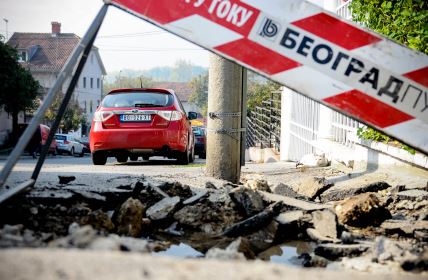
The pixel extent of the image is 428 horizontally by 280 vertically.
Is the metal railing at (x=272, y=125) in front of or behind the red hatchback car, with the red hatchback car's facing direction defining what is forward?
in front

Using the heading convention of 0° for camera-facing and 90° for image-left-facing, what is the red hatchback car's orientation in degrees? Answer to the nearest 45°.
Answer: approximately 180°

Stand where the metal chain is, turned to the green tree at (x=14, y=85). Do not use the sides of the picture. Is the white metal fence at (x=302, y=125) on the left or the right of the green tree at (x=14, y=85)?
right

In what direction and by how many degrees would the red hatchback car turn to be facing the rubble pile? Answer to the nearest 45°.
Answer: approximately 180°

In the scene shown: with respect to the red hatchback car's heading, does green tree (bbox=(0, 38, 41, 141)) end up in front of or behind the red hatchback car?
in front

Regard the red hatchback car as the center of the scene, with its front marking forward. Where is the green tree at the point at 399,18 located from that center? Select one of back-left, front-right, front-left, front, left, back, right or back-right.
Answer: back-right

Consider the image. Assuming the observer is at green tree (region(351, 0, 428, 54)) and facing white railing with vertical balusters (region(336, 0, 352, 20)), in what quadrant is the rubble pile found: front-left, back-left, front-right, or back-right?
back-left

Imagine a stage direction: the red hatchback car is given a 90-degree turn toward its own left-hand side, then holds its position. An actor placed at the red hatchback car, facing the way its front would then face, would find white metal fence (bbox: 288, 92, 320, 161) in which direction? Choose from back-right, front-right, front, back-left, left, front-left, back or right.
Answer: back-right

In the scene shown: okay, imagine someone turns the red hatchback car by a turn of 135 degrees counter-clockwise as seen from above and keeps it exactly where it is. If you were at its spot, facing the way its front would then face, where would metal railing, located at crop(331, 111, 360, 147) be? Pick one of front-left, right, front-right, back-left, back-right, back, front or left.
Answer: back-left

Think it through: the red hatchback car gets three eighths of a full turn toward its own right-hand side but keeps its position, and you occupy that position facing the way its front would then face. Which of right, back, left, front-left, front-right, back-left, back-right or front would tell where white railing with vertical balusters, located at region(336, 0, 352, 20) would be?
front-left

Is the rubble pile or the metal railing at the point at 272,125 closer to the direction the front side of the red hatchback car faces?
the metal railing

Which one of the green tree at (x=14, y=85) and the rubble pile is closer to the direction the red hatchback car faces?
the green tree
